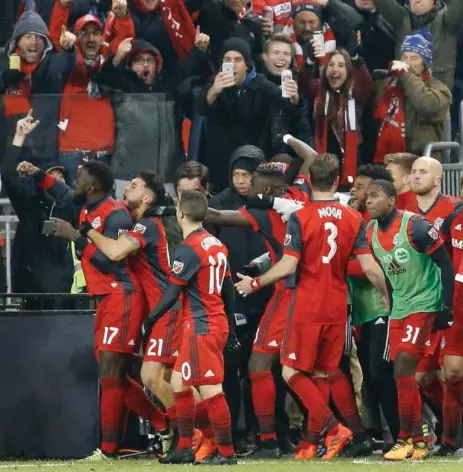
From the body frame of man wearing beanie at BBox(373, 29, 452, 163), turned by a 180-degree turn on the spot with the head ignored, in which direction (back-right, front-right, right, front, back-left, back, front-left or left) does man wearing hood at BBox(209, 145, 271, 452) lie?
back

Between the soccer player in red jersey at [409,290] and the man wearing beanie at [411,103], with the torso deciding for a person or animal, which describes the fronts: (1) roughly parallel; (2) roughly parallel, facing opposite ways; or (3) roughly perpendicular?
roughly parallel

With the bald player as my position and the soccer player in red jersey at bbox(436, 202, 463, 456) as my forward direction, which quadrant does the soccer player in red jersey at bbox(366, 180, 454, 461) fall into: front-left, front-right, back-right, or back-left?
front-right

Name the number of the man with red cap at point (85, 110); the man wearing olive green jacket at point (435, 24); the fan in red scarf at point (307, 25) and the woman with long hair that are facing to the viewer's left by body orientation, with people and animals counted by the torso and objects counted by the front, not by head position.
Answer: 0

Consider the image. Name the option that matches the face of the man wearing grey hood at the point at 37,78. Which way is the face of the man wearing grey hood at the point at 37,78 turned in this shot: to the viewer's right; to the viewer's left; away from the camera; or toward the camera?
toward the camera

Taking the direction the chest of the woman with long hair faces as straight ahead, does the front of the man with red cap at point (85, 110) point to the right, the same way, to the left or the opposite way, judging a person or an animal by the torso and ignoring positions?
the same way

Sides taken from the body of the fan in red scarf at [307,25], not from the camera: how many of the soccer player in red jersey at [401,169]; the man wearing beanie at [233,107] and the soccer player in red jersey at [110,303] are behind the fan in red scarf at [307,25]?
0

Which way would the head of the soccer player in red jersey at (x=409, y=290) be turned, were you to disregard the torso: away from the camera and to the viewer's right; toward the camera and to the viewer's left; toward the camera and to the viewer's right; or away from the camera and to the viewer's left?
toward the camera and to the viewer's left

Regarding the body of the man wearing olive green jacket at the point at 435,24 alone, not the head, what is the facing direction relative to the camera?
toward the camera

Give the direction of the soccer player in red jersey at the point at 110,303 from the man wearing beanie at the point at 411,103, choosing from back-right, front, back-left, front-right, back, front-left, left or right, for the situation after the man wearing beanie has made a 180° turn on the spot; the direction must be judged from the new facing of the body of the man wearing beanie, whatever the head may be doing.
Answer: back

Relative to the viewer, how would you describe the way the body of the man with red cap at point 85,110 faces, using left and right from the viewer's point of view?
facing the viewer

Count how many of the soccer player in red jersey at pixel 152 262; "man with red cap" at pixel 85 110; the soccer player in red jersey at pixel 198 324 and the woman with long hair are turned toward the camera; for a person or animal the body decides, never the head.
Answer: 2

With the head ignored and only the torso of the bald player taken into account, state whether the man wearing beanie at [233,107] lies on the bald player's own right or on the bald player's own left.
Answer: on the bald player's own right
